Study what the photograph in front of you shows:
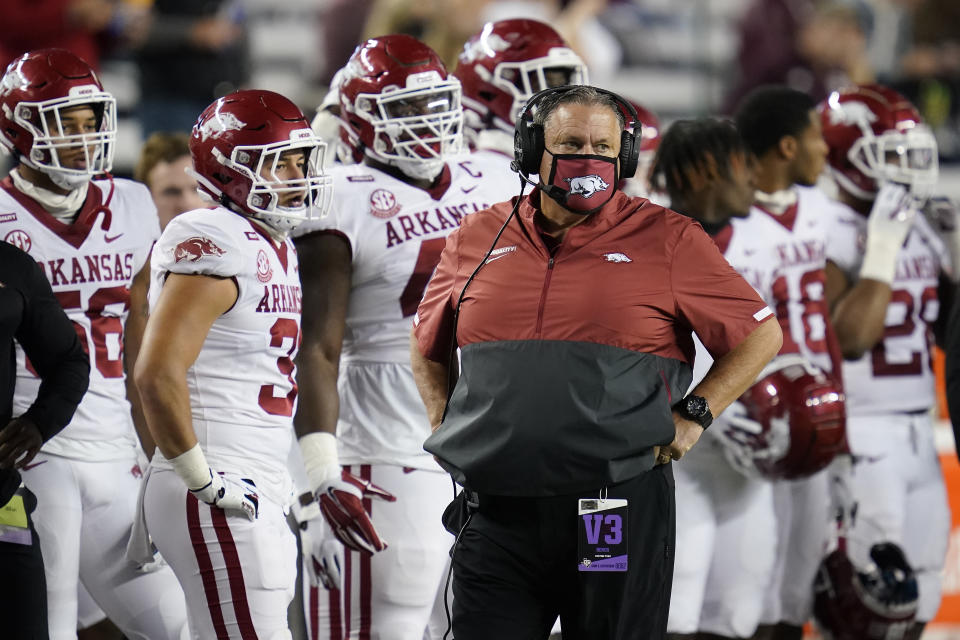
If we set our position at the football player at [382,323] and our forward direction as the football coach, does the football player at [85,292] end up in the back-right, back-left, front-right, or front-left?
back-right

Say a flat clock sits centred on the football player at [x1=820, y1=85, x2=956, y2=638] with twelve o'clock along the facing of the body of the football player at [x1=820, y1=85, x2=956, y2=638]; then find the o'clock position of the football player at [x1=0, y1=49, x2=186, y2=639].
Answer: the football player at [x1=0, y1=49, x2=186, y2=639] is roughly at 3 o'clock from the football player at [x1=820, y1=85, x2=956, y2=638].

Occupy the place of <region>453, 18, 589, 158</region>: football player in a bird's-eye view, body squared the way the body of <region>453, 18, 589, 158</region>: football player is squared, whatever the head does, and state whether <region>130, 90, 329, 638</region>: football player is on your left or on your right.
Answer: on your right

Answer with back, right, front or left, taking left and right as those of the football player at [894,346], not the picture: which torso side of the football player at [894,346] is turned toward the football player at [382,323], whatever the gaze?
right

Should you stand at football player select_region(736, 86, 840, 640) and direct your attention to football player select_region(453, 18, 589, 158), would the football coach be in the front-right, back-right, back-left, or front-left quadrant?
front-left

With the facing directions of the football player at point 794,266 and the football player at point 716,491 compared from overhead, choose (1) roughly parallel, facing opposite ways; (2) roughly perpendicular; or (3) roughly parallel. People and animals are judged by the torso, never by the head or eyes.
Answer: roughly parallel

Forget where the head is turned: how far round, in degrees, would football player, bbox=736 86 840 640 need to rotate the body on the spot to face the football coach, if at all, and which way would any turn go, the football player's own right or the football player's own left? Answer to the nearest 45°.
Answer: approximately 45° to the football player's own right

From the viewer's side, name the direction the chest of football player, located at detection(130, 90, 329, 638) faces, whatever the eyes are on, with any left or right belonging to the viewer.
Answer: facing the viewer and to the right of the viewer

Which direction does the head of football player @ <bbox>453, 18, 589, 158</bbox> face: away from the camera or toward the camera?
toward the camera

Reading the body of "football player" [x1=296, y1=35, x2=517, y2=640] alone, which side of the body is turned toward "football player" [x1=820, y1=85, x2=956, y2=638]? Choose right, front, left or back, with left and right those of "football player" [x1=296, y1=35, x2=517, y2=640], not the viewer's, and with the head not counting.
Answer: left

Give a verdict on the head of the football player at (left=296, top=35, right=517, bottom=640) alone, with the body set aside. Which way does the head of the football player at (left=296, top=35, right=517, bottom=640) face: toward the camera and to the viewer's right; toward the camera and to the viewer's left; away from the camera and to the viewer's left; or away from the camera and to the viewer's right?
toward the camera and to the viewer's right
